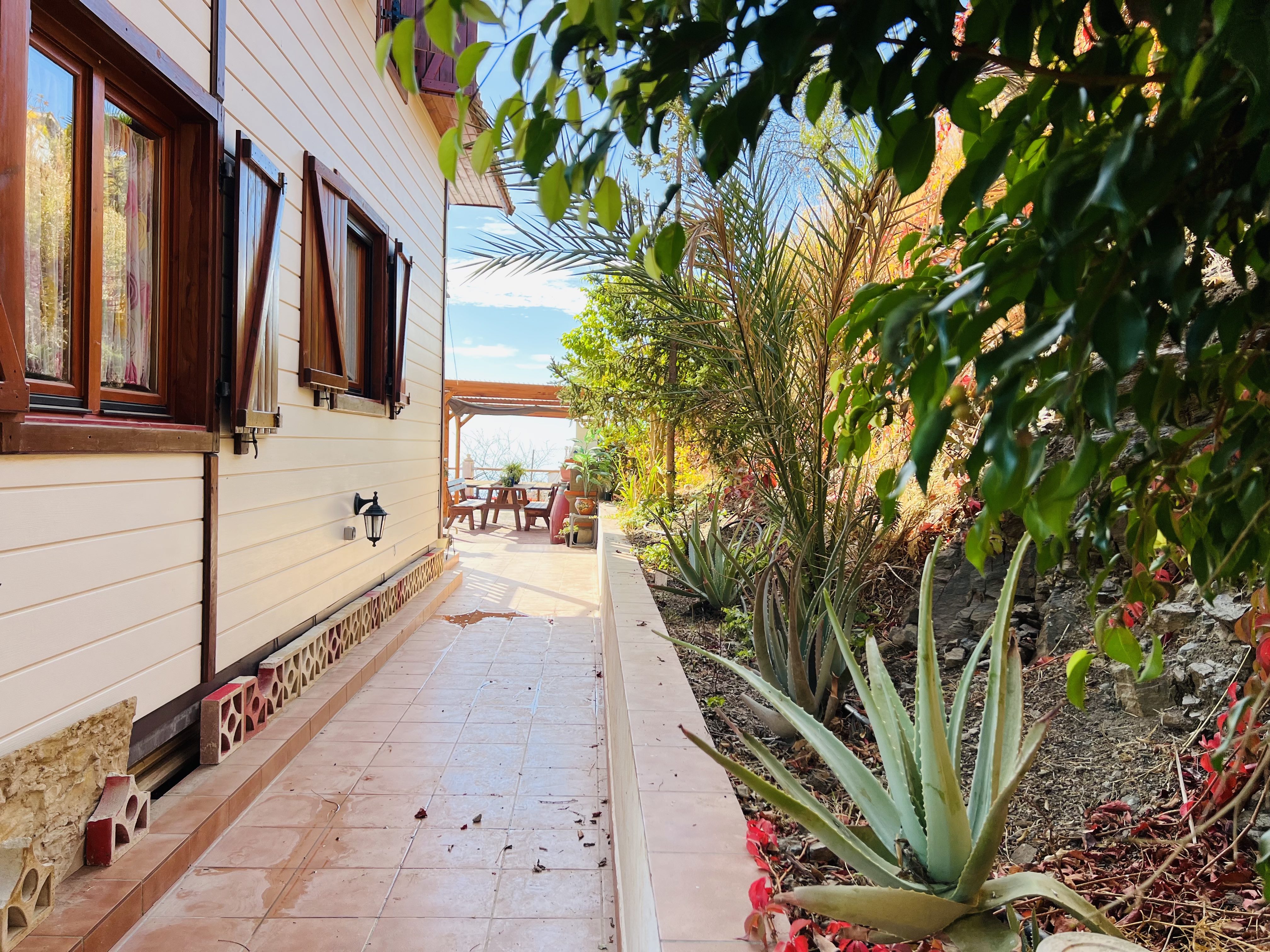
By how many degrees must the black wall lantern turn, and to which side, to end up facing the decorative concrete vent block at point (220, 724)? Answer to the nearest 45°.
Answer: approximately 90° to its right

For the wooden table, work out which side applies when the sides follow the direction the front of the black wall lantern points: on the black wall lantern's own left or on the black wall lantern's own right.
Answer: on the black wall lantern's own left

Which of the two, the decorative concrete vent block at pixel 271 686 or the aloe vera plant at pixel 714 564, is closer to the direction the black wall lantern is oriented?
the aloe vera plant

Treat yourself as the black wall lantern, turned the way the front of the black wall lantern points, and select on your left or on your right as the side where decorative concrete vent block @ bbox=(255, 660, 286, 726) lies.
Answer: on your right

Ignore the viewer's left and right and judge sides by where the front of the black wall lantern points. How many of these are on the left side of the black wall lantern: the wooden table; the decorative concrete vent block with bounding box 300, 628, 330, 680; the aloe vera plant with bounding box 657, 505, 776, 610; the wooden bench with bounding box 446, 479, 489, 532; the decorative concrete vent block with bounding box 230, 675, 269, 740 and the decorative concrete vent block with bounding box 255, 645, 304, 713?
2

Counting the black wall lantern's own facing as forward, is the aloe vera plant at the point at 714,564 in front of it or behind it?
in front

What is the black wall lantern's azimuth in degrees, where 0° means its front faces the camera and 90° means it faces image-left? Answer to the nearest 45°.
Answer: approximately 270°

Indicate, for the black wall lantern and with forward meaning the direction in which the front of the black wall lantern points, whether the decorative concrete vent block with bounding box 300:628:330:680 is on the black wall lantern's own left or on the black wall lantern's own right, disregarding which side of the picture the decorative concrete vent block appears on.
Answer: on the black wall lantern's own right

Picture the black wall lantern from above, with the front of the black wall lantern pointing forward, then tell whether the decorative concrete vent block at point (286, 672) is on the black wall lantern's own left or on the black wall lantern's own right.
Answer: on the black wall lantern's own right

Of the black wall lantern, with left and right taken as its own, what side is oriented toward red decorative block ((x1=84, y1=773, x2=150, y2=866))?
right

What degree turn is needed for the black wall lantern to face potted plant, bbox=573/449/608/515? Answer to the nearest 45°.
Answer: approximately 45° to its left

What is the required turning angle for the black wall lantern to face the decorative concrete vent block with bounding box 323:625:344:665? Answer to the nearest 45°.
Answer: approximately 90° to its right

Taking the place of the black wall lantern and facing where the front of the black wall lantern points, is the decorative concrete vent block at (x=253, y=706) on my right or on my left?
on my right

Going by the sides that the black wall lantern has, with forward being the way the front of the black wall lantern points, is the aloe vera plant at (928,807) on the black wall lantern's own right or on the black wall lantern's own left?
on the black wall lantern's own right
